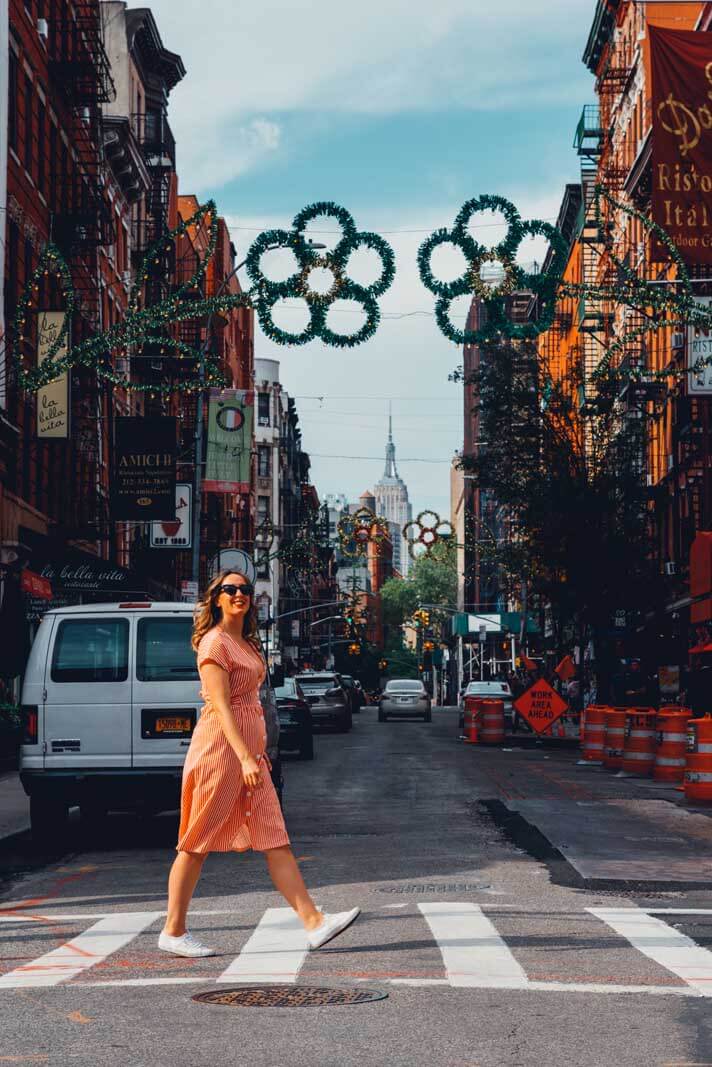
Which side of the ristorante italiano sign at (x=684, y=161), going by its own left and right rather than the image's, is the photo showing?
front

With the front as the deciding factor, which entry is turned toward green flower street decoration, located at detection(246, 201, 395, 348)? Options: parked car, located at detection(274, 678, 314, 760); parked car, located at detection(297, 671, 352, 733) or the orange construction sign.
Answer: the orange construction sign

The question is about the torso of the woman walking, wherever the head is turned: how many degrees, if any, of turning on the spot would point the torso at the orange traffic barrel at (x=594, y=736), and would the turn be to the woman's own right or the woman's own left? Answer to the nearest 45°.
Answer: approximately 90° to the woman's own left

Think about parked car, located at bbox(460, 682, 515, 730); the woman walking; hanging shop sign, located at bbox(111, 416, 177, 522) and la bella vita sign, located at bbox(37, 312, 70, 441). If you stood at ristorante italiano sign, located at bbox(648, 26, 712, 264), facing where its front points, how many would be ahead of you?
1

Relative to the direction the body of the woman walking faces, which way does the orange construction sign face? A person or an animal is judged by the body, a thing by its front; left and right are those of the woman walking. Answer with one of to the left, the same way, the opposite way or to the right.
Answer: to the right

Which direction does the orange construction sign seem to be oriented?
toward the camera

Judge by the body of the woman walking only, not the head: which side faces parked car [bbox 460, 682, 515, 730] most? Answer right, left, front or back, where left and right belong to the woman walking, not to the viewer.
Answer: left

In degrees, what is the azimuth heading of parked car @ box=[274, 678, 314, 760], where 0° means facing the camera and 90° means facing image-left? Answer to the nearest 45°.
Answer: approximately 180°

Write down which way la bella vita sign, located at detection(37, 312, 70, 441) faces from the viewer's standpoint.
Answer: facing the viewer

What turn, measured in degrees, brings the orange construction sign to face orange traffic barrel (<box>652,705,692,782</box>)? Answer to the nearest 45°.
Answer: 0° — it already faces it

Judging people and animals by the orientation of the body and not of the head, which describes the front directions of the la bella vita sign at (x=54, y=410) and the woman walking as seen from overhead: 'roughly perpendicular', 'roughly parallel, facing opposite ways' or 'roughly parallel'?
roughly perpendicular

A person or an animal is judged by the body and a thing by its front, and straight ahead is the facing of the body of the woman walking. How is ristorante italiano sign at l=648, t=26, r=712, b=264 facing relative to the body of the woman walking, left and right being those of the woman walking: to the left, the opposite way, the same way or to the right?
to the right

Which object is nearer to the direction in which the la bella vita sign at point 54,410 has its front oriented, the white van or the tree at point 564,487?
the white van

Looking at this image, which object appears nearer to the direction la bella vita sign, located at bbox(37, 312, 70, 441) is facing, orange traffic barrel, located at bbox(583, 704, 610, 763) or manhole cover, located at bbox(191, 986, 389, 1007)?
the manhole cover
